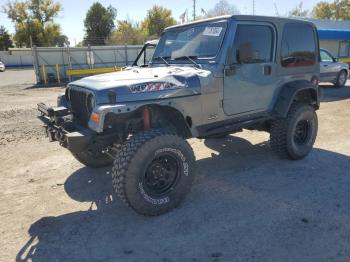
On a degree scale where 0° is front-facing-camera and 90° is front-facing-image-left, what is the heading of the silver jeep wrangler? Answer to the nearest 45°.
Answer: approximately 45°

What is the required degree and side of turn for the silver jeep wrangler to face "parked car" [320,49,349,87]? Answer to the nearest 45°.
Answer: approximately 180°
